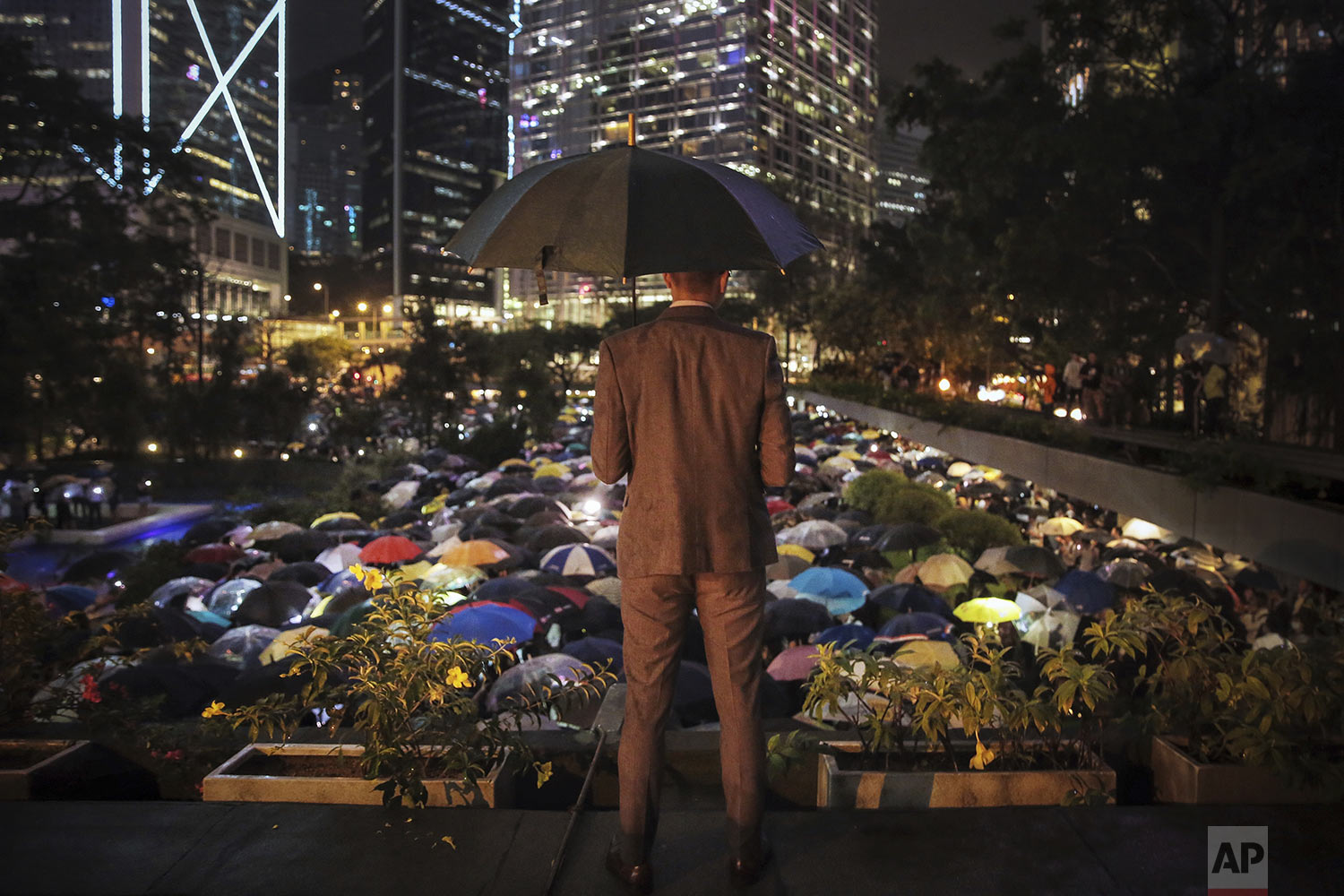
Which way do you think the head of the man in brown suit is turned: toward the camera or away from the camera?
away from the camera

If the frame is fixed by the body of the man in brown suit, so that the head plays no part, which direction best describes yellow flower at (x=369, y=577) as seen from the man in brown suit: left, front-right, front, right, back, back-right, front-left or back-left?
front-left

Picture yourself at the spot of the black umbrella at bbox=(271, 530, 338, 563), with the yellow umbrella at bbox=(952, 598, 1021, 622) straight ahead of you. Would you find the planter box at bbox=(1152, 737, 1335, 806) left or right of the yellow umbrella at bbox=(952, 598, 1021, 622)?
right

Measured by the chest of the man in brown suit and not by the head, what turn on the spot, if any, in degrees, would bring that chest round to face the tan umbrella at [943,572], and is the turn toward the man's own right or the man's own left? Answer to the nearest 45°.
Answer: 0° — they already face it

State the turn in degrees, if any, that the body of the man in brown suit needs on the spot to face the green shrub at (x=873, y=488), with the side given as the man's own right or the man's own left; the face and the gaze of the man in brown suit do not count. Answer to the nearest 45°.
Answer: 0° — they already face it

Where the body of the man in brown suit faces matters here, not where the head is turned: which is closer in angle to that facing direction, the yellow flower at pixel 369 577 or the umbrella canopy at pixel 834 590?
the umbrella canopy

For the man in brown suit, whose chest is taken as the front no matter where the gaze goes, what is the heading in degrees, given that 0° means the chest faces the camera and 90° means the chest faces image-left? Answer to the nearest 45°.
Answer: approximately 180°

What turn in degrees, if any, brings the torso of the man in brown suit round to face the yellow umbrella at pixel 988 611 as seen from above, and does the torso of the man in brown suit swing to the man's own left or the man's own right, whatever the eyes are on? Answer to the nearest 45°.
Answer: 0° — they already face it

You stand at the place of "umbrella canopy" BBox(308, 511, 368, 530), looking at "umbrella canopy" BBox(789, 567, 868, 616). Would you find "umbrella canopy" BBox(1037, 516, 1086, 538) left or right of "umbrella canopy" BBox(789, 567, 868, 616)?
left

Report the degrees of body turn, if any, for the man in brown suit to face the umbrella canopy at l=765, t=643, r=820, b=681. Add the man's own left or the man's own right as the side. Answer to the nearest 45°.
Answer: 0° — they already face it
